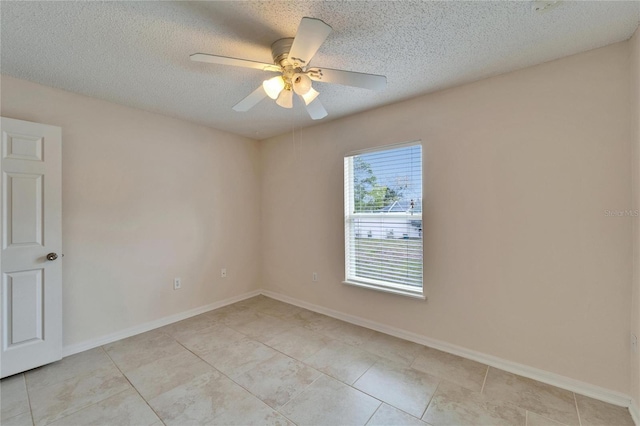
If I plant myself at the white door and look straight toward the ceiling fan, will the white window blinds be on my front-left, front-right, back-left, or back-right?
front-left

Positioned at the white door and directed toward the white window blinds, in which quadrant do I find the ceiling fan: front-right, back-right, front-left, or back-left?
front-right

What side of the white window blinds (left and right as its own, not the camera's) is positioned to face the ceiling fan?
front

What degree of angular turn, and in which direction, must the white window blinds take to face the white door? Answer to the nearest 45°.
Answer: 0° — it already faces it

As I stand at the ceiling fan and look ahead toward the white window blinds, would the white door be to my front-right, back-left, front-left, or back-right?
back-left

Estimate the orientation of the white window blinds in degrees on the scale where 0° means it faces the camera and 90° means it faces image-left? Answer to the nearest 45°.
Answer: approximately 45°

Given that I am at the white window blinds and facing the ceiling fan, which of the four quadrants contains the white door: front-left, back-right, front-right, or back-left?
front-right

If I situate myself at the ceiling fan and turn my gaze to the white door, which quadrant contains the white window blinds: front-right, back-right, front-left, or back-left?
back-right
